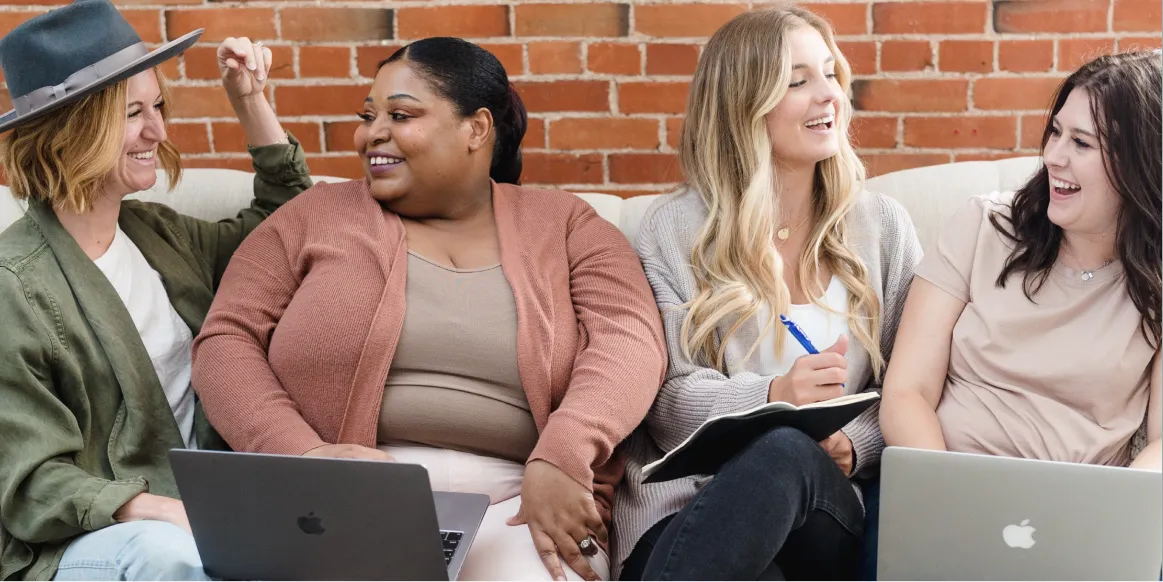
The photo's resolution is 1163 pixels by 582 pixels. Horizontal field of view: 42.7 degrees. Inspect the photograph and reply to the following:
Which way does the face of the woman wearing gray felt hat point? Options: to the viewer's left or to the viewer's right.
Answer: to the viewer's right

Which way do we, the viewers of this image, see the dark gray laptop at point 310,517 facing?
facing away from the viewer and to the right of the viewer

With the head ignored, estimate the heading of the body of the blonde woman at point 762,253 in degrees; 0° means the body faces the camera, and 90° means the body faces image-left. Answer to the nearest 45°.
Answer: approximately 315°

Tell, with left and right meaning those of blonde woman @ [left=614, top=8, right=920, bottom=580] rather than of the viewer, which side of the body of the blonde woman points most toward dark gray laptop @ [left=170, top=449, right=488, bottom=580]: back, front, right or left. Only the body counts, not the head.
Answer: right

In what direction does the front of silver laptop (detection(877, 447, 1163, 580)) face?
away from the camera

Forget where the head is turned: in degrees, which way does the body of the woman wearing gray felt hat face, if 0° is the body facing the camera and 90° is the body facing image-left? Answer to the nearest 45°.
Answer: approximately 315°
